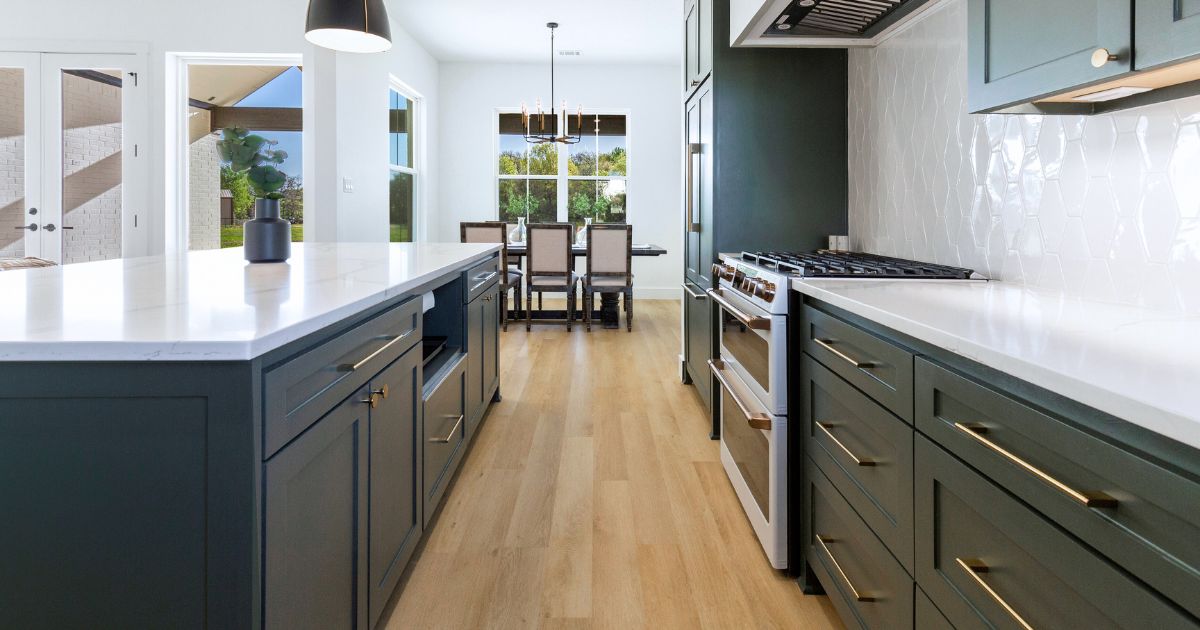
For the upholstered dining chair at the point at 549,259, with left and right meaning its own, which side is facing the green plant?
back

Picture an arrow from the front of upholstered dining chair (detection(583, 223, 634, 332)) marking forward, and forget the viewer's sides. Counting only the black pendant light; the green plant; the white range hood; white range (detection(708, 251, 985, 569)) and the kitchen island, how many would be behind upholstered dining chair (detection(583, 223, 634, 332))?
5

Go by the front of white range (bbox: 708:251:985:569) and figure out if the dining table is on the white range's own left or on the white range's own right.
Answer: on the white range's own right

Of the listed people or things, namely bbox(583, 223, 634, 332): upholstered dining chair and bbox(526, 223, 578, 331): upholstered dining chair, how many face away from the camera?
2

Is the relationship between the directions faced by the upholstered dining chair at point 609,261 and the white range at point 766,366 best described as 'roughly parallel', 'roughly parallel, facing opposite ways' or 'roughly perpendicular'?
roughly perpendicular

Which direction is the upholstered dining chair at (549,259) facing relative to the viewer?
away from the camera

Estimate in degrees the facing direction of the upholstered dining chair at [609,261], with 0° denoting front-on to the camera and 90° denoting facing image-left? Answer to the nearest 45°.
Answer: approximately 180°
